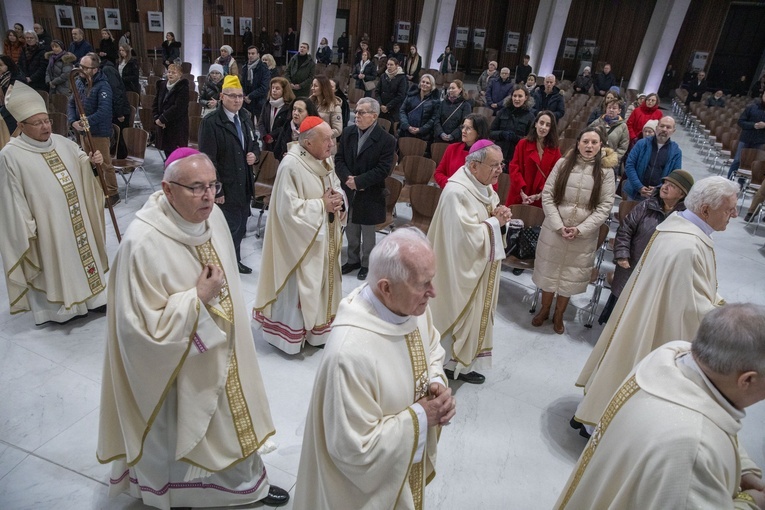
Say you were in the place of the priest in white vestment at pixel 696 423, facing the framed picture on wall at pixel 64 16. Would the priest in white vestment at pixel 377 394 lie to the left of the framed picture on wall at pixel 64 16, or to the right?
left

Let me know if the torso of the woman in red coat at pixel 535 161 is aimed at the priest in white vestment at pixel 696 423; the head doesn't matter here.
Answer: yes

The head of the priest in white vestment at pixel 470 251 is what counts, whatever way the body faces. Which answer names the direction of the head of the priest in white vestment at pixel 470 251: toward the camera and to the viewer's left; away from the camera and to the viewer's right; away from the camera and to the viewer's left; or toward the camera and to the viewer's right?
toward the camera and to the viewer's right

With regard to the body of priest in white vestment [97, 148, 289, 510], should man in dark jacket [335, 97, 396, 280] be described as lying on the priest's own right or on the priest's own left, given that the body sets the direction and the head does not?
on the priest's own left

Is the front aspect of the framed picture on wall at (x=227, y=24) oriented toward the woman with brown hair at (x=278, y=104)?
yes

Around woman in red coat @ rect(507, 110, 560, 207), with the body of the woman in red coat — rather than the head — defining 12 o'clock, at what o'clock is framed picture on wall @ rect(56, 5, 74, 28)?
The framed picture on wall is roughly at 4 o'clock from the woman in red coat.
